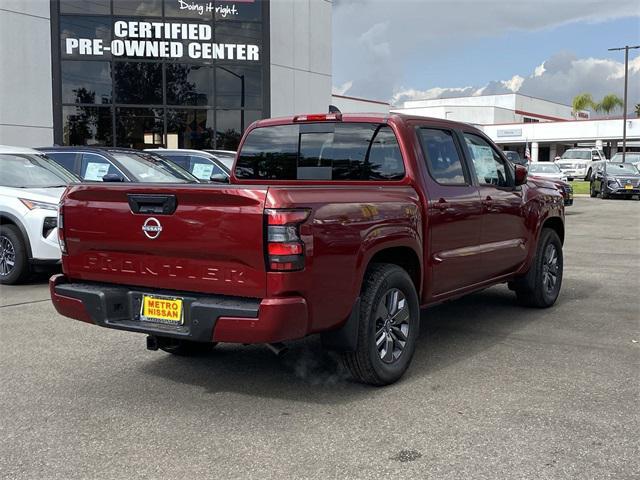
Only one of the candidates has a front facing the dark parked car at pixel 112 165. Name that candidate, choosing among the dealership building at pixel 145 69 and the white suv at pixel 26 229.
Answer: the dealership building

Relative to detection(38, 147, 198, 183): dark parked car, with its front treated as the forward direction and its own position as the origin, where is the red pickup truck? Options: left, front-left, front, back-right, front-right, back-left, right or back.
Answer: front-right

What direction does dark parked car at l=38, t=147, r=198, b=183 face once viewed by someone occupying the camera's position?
facing the viewer and to the right of the viewer

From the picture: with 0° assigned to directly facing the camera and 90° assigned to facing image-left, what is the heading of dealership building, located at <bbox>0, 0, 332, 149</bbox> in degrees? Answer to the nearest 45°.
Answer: approximately 0°

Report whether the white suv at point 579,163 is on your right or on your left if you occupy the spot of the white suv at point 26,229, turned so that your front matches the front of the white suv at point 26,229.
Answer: on your left

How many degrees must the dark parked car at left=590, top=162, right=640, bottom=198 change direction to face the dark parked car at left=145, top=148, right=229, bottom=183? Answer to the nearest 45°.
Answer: approximately 45° to its right

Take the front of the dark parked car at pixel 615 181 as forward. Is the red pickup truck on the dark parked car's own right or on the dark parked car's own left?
on the dark parked car's own right

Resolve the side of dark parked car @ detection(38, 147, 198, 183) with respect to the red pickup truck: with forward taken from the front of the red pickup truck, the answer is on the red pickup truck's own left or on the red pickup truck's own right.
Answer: on the red pickup truck's own left

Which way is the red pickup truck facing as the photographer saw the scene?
facing away from the viewer and to the right of the viewer

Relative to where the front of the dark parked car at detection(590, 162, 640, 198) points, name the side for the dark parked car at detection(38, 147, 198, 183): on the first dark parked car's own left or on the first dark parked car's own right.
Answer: on the first dark parked car's own right
